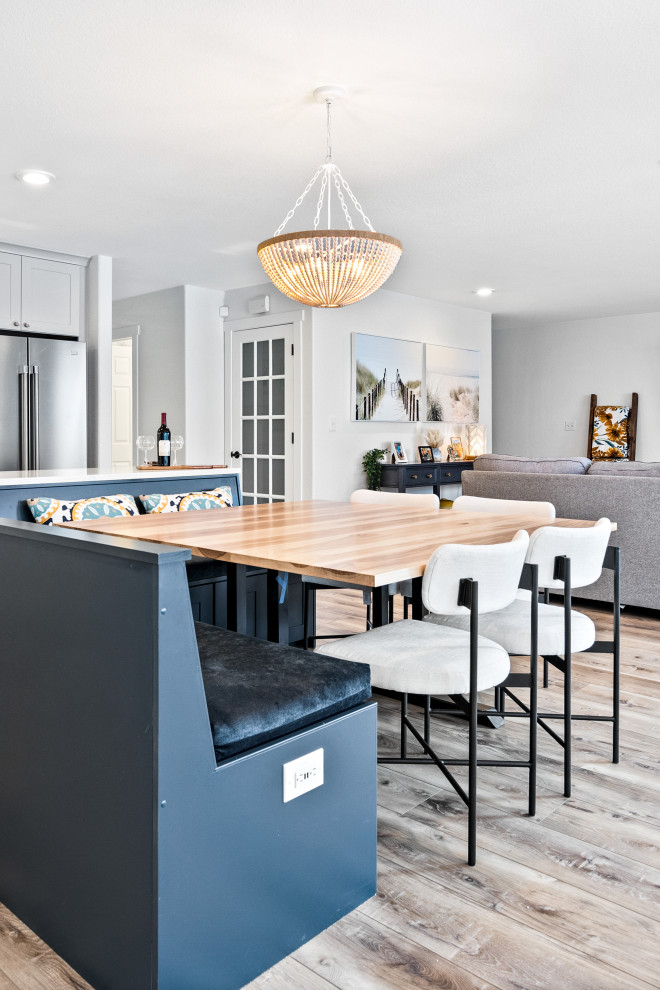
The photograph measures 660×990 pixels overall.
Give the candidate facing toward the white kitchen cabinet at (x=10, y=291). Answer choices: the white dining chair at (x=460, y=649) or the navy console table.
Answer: the white dining chair

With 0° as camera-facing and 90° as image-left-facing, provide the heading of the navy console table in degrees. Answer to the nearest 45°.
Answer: approximately 315°

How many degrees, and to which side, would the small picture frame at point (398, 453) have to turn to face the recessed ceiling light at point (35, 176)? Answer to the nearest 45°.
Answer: approximately 90° to its right

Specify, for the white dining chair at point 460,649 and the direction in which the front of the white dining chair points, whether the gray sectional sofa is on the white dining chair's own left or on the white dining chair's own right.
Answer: on the white dining chair's own right

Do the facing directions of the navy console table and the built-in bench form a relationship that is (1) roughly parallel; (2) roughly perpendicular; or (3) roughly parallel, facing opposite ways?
roughly perpendicular

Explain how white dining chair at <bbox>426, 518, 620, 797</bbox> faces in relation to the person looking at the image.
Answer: facing away from the viewer and to the left of the viewer

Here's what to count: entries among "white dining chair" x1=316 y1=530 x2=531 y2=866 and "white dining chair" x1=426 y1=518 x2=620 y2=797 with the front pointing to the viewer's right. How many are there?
0

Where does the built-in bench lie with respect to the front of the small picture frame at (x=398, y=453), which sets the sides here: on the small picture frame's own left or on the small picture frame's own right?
on the small picture frame's own right

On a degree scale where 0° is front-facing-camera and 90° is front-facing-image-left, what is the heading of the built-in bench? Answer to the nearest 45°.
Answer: approximately 225°

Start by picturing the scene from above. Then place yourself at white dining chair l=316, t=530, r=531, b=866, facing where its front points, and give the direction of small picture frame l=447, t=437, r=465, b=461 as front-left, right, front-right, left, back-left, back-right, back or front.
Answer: front-right

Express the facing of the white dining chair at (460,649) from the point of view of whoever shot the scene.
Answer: facing away from the viewer and to the left of the viewer

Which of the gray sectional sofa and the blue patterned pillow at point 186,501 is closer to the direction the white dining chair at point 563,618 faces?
the blue patterned pillow

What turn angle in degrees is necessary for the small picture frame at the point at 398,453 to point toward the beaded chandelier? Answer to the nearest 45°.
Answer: approximately 45° to its right
